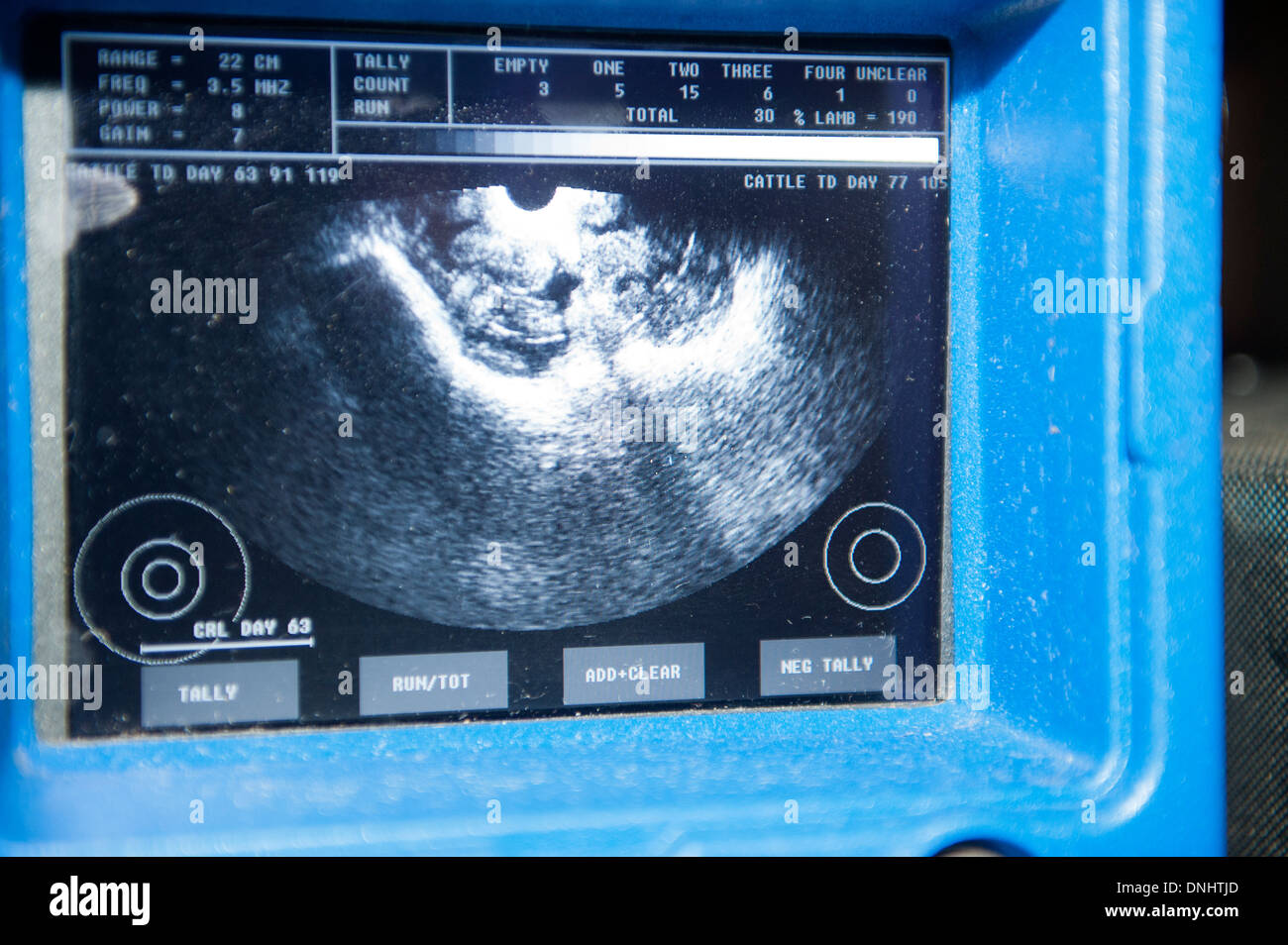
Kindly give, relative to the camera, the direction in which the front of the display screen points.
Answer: facing the viewer
